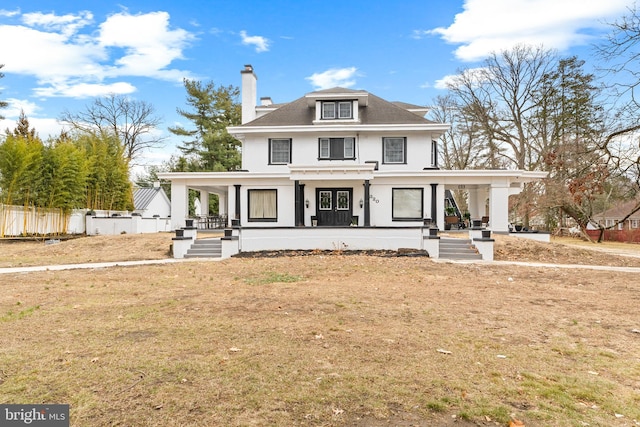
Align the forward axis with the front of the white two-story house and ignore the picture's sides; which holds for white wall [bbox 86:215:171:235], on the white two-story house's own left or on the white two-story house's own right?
on the white two-story house's own right

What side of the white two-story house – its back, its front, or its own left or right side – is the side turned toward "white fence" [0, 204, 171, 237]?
right

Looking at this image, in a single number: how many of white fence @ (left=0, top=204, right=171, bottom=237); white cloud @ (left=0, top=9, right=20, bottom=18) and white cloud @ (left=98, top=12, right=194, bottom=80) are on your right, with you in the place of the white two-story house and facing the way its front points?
3

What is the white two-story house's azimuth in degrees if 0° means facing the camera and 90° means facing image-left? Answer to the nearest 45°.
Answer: approximately 0°

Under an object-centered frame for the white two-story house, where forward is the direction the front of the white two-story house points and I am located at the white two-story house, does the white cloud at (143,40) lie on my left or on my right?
on my right

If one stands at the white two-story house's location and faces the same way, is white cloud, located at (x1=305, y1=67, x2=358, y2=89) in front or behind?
behind

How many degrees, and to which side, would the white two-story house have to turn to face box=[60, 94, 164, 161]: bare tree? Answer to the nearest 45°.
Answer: approximately 135° to its right
